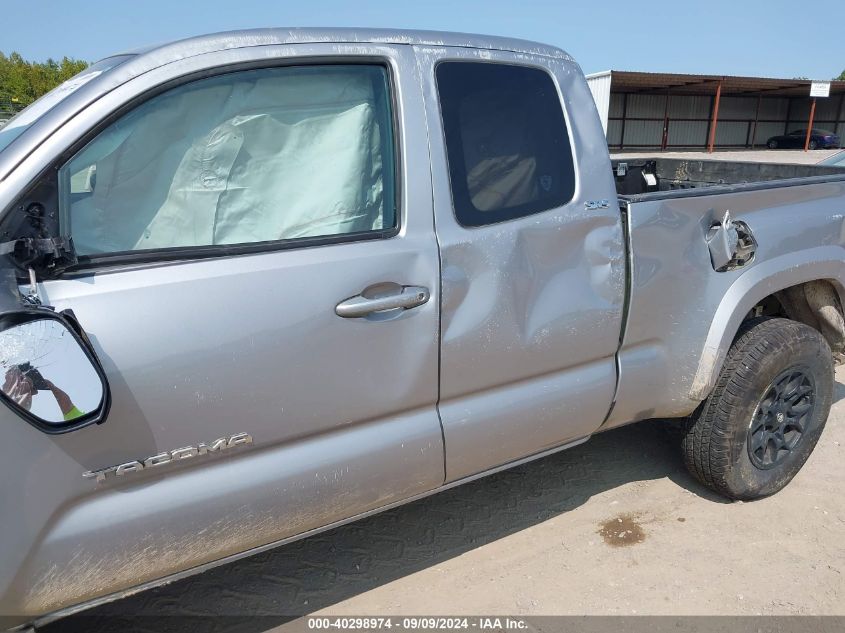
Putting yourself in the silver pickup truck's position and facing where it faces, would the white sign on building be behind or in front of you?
behind

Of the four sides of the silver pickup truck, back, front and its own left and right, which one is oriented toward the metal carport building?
back

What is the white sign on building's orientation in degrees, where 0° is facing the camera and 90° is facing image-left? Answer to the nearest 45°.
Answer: approximately 0°

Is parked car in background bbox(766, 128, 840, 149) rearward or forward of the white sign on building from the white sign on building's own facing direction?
rearward

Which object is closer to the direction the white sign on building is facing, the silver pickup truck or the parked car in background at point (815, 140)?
the silver pickup truck

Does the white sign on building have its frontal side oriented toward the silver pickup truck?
yes

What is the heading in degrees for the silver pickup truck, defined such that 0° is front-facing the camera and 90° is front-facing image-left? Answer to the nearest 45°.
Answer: approximately 45°
